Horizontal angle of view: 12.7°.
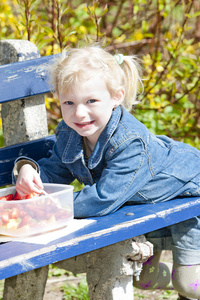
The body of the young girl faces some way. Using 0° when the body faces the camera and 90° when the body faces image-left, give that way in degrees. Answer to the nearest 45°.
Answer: approximately 45°

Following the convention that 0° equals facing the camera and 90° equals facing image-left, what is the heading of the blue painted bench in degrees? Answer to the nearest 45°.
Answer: approximately 315°
